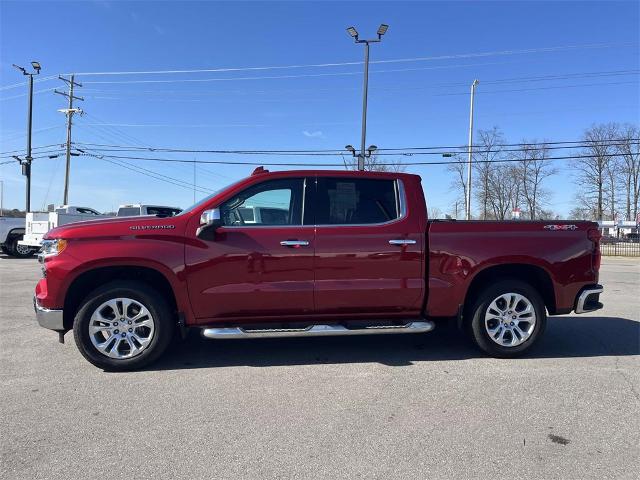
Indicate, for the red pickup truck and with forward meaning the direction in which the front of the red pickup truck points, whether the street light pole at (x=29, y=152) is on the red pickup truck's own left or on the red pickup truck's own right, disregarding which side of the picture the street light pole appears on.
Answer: on the red pickup truck's own right

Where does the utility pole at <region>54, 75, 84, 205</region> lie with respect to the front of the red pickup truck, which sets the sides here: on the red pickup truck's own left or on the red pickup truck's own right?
on the red pickup truck's own right

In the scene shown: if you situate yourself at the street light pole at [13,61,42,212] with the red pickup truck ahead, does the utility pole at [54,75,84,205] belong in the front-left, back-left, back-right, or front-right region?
back-left

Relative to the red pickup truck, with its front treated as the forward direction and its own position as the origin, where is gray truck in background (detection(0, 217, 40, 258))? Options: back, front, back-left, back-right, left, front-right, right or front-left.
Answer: front-right

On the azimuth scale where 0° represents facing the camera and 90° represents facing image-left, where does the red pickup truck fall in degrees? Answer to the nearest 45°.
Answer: approximately 90°
